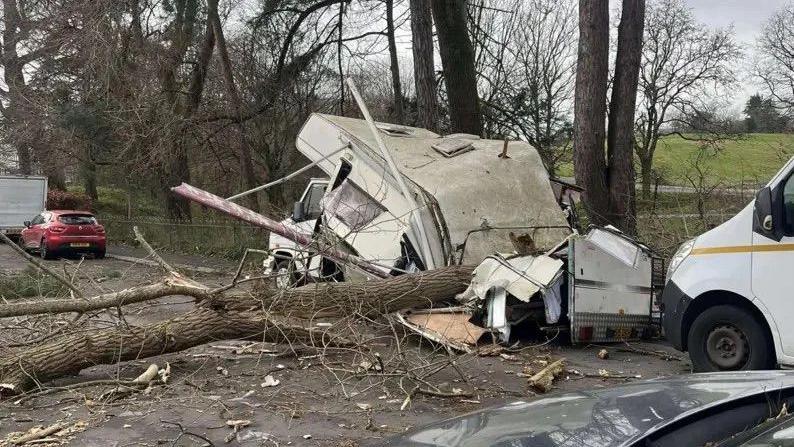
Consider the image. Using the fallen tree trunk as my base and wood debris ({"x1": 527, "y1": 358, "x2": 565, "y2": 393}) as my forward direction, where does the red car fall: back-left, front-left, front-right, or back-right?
back-left

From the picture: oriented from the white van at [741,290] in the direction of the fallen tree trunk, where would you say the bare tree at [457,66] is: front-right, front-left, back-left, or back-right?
front-right

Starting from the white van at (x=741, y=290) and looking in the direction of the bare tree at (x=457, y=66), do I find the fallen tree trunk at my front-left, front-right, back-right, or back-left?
front-left

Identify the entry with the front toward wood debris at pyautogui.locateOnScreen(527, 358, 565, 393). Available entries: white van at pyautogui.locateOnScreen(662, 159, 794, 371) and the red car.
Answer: the white van

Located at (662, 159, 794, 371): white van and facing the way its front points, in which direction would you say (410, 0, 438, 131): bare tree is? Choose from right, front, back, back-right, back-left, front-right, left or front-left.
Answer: front-right

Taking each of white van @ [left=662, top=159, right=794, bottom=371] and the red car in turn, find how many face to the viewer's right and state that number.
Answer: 0

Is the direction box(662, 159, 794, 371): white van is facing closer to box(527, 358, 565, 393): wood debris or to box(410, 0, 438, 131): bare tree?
the wood debris

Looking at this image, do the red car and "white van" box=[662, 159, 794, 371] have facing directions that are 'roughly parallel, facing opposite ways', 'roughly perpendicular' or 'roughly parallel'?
roughly parallel

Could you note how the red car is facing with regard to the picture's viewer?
facing away from the viewer and to the left of the viewer

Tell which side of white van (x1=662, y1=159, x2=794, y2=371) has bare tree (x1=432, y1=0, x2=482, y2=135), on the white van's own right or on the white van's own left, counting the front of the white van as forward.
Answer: on the white van's own right

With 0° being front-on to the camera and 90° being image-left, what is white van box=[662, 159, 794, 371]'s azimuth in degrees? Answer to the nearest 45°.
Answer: approximately 90°

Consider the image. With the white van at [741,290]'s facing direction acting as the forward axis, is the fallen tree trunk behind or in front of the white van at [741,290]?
in front

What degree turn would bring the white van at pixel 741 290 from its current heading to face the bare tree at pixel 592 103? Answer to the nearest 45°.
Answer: approximately 90° to its right

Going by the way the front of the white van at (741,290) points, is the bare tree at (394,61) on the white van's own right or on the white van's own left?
on the white van's own right
